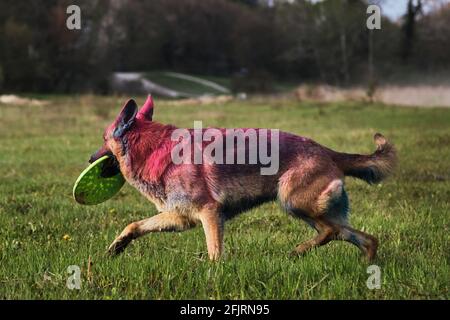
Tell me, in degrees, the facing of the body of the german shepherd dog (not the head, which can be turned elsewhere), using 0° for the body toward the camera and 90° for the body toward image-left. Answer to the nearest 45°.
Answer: approximately 90°
